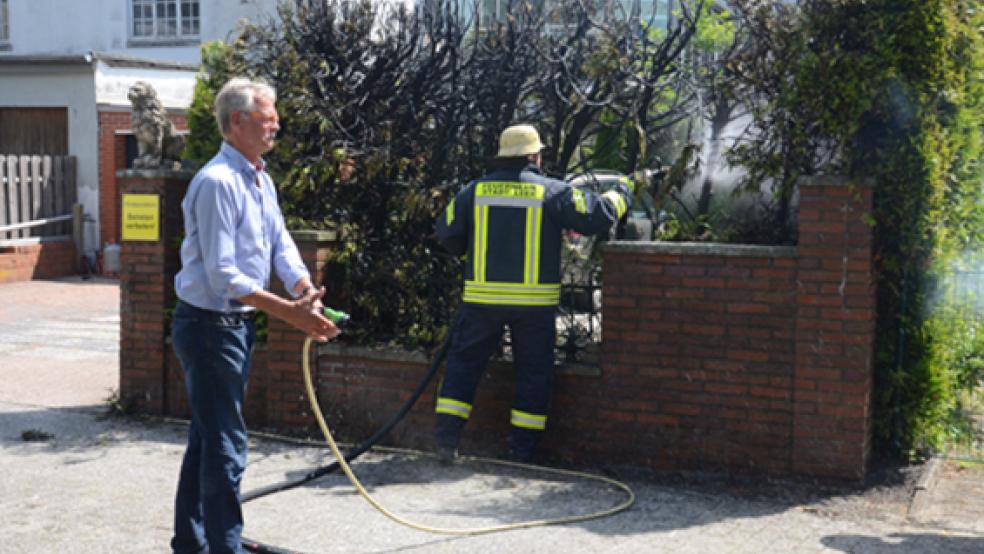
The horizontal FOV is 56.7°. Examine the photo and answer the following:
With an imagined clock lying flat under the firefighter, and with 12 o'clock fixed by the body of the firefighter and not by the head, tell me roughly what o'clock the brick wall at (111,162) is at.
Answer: The brick wall is roughly at 11 o'clock from the firefighter.

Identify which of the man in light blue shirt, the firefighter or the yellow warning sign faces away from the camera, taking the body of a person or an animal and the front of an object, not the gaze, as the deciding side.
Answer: the firefighter

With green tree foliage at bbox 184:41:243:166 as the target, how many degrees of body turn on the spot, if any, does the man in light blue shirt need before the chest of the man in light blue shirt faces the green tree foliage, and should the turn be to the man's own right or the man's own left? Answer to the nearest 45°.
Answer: approximately 90° to the man's own left

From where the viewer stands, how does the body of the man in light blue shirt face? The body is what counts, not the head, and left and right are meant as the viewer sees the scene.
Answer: facing to the right of the viewer

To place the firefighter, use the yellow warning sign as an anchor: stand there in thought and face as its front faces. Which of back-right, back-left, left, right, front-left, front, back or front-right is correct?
front-left

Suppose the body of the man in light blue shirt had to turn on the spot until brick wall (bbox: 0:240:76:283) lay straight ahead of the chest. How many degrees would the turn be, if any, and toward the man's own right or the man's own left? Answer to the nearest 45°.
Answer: approximately 90° to the man's own left

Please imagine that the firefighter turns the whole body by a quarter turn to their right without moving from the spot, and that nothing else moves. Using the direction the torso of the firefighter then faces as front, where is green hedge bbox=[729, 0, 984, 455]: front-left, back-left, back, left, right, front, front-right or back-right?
front

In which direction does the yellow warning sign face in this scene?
toward the camera

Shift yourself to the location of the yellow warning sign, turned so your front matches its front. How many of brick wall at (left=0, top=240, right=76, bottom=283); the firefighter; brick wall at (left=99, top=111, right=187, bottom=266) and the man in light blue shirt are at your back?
2

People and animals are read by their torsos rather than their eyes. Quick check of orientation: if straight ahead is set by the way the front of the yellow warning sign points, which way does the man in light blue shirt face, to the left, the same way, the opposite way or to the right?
to the left

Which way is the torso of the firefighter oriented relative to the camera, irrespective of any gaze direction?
away from the camera

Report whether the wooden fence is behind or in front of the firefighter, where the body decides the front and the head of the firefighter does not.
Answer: in front

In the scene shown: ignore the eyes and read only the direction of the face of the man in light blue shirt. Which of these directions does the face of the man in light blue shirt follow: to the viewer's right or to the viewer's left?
to the viewer's right

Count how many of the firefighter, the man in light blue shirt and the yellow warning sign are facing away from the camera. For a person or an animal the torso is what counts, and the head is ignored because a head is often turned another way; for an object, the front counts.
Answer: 1

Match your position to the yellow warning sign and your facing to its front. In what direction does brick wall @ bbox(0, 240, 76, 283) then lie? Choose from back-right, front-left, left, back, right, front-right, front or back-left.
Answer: back

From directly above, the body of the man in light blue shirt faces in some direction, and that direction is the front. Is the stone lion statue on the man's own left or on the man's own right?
on the man's own left

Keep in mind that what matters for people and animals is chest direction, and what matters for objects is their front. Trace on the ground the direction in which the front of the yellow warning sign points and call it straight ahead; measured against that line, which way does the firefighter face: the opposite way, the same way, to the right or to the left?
the opposite way

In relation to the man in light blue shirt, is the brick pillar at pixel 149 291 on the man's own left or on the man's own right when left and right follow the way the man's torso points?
on the man's own left
